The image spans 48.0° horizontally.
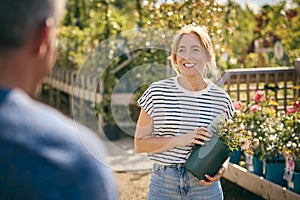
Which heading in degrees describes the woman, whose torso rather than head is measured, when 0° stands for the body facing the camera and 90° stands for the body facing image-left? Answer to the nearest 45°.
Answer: approximately 0°

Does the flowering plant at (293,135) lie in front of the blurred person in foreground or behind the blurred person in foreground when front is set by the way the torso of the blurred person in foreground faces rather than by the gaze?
in front

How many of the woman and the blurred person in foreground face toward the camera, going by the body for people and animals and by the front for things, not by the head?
1

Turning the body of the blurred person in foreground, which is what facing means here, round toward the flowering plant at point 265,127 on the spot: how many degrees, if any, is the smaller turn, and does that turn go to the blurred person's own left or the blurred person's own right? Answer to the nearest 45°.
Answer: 0° — they already face it

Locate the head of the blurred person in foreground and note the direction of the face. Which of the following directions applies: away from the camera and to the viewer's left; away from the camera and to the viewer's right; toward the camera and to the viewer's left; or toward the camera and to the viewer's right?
away from the camera and to the viewer's right

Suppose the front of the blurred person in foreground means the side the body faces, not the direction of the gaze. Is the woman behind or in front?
in front

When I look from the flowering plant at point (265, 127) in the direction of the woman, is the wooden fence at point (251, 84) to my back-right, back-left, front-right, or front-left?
back-right

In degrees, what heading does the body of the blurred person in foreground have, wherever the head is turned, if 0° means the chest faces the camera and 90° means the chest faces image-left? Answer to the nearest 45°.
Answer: approximately 225°
